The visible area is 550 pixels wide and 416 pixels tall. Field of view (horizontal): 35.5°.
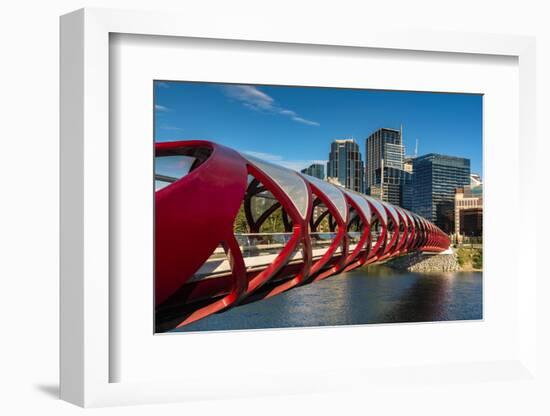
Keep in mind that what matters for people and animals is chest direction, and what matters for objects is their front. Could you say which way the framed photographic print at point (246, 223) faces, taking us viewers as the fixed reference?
facing the viewer and to the right of the viewer
